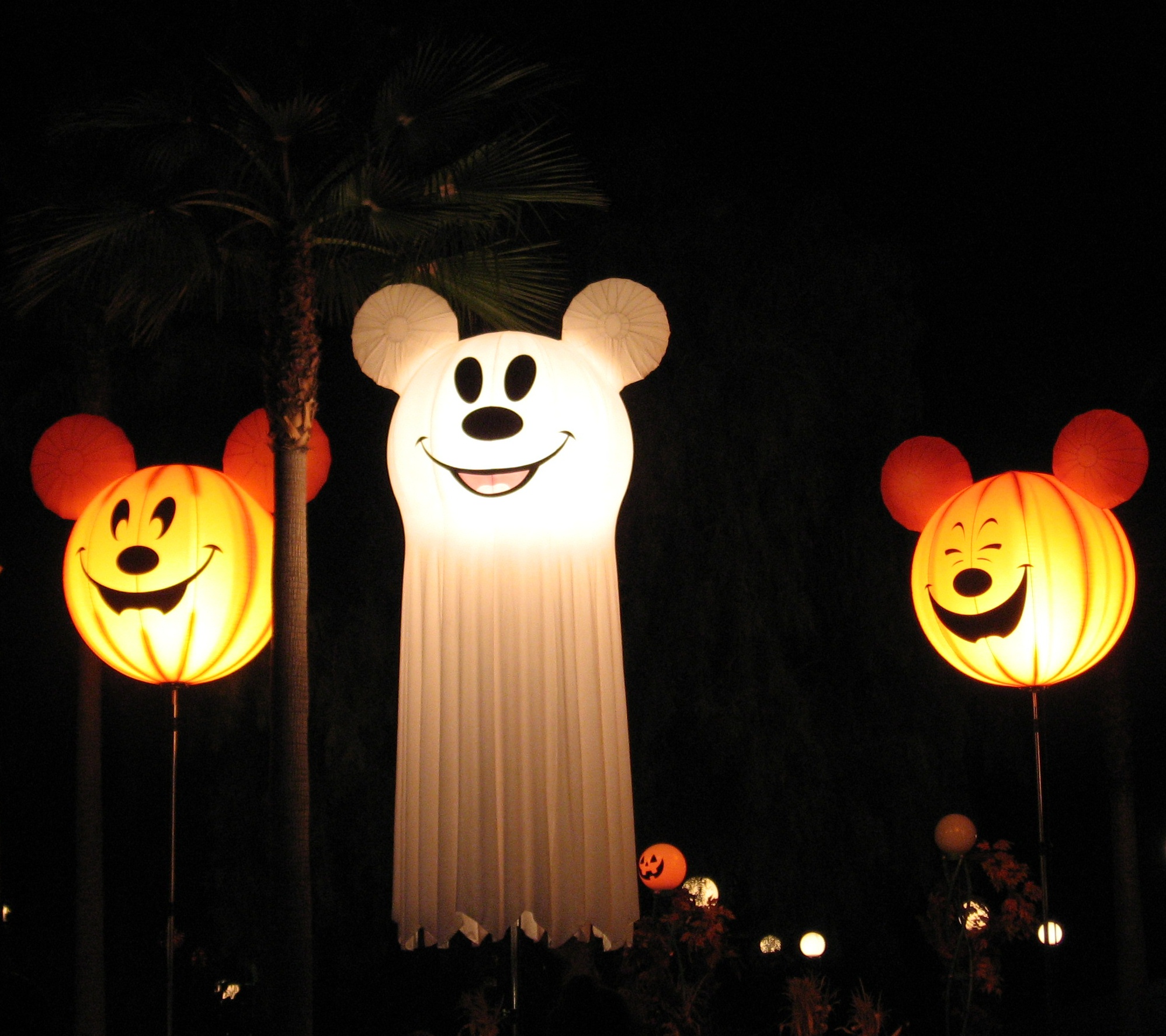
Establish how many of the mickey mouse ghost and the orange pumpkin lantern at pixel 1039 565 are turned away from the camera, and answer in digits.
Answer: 0

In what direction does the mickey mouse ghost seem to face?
toward the camera

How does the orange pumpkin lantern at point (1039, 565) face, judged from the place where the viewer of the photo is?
facing the viewer and to the left of the viewer

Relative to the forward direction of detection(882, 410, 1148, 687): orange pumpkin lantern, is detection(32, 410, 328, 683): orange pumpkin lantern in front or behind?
in front
